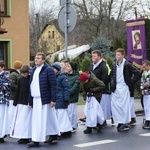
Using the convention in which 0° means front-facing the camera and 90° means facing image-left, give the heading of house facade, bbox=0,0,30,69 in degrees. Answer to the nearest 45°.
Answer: approximately 0°
